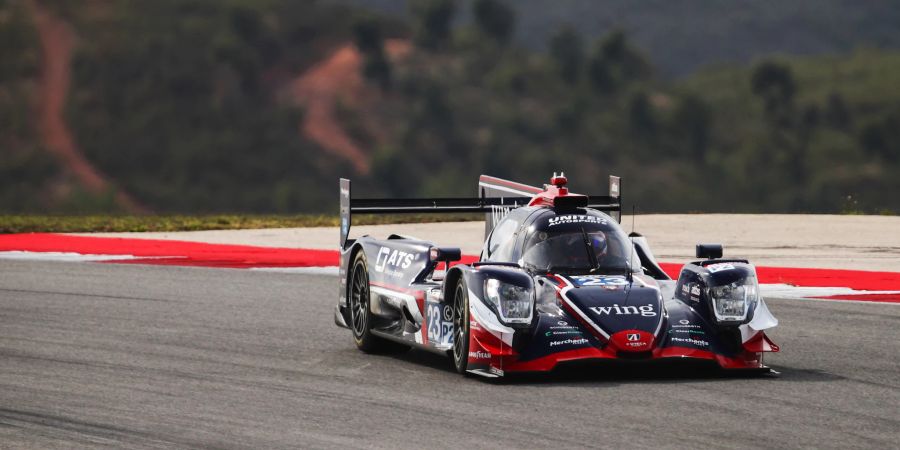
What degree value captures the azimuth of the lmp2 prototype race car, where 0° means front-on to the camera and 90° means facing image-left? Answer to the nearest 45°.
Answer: approximately 0°
